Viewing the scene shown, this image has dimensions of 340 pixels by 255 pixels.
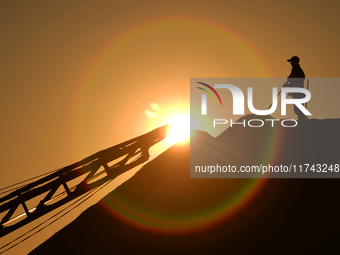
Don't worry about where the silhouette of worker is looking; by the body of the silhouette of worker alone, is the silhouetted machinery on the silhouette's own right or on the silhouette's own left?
on the silhouette's own left

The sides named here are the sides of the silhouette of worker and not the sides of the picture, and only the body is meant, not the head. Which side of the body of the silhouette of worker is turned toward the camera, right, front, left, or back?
left
